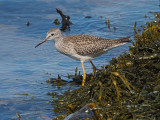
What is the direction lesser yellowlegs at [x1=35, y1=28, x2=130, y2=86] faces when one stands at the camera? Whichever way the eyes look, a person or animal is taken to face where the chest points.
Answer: facing to the left of the viewer

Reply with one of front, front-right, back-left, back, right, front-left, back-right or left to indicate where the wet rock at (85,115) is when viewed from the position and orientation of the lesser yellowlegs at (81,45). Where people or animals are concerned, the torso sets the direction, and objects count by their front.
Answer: left
